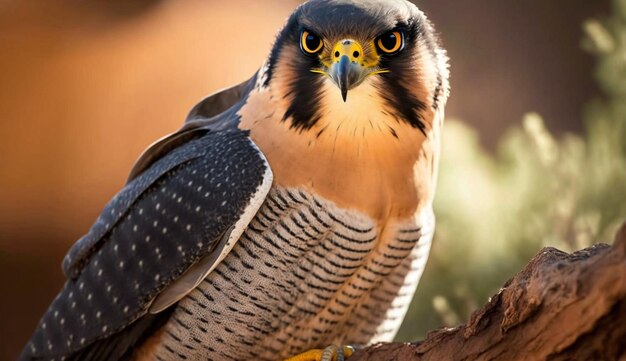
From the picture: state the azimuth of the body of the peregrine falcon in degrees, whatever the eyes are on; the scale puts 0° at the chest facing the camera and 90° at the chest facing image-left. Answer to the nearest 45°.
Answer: approximately 315°
